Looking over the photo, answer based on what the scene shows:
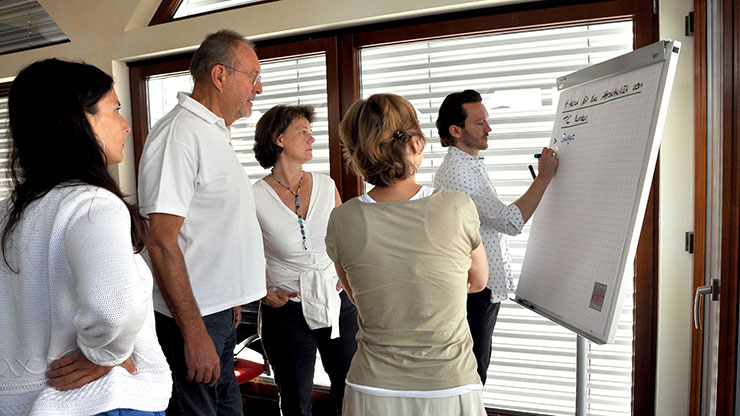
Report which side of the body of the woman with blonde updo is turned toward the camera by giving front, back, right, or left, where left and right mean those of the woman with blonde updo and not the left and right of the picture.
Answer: back

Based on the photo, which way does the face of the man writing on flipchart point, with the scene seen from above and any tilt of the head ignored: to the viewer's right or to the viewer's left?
to the viewer's right

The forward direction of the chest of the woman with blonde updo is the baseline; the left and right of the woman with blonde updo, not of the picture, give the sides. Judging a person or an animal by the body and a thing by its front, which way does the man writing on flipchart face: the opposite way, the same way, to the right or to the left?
to the right

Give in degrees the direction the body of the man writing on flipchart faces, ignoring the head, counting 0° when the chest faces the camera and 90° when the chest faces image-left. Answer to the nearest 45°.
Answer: approximately 270°

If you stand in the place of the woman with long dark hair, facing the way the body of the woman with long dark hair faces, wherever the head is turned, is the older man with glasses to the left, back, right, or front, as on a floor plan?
front

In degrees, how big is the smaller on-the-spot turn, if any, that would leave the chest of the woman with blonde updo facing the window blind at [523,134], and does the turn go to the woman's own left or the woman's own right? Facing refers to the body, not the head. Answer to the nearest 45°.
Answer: approximately 45° to the woman's own right

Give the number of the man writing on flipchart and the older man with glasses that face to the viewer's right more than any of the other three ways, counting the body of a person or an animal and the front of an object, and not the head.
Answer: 2

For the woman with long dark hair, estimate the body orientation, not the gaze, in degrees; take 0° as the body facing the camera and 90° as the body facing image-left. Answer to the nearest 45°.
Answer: approximately 225°

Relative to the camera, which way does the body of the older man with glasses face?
to the viewer's right

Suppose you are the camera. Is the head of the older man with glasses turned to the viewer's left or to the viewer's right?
to the viewer's right

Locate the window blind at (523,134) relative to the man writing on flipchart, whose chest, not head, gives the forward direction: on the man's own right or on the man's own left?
on the man's own left

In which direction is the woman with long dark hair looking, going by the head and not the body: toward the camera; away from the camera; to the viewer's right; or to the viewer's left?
to the viewer's right

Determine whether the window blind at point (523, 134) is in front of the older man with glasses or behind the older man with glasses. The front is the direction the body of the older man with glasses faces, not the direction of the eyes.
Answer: in front

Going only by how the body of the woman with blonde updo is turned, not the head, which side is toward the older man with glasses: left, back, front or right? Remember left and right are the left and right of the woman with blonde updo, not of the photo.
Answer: left

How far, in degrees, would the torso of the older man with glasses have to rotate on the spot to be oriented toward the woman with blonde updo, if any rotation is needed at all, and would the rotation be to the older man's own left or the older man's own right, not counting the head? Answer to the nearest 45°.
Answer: approximately 45° to the older man's own right

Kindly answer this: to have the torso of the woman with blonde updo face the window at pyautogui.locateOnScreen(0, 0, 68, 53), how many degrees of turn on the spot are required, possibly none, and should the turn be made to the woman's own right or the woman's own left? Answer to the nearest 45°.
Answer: approximately 45° to the woman's own left
